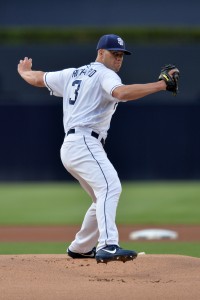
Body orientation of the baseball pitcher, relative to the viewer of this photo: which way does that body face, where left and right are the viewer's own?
facing away from the viewer and to the right of the viewer
